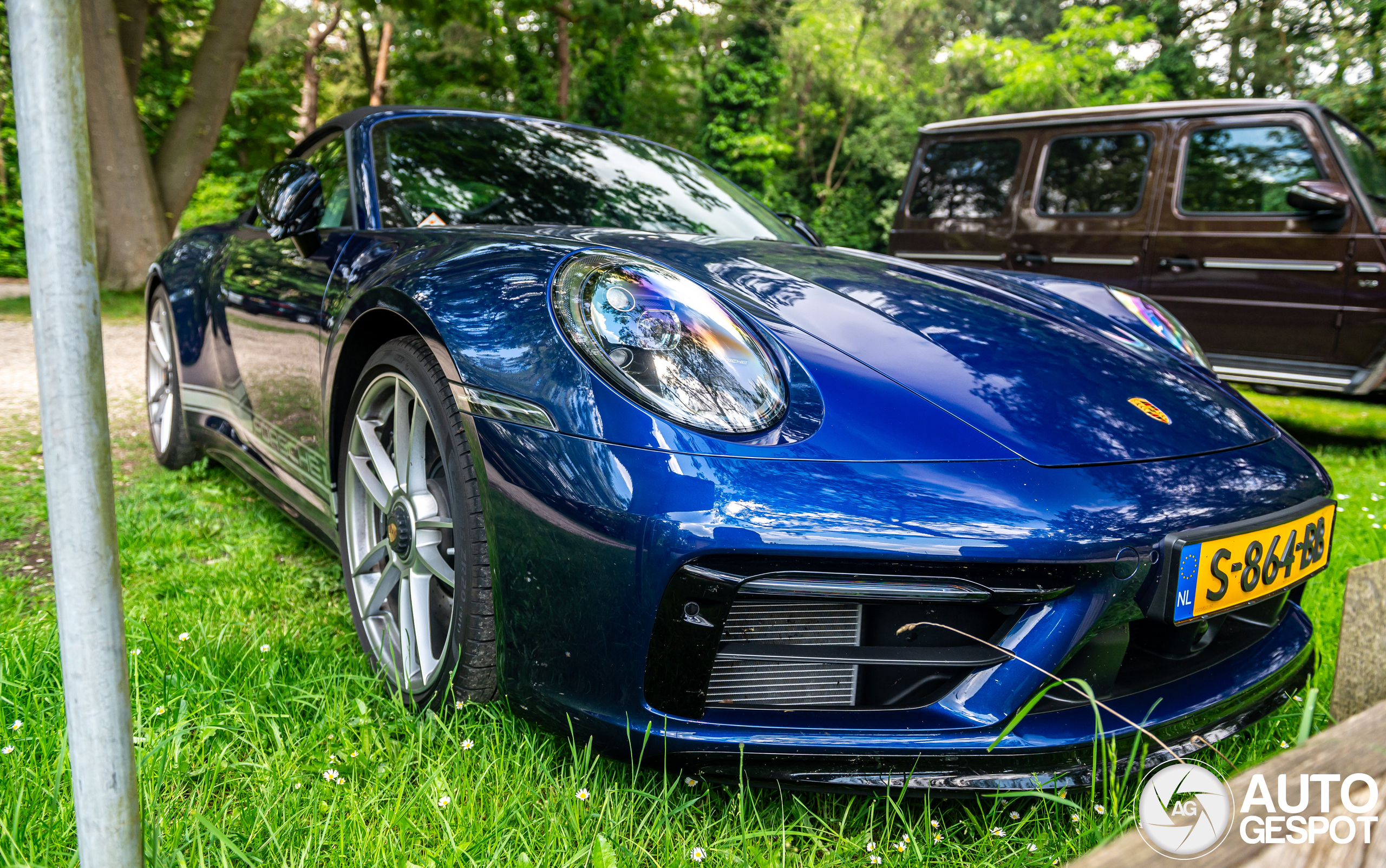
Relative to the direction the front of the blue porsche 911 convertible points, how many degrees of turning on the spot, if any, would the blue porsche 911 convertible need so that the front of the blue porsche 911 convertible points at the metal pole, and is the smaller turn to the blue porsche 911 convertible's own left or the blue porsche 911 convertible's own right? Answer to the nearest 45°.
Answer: approximately 90° to the blue porsche 911 convertible's own right

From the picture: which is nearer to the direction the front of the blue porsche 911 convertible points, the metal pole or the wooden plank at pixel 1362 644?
the wooden plank

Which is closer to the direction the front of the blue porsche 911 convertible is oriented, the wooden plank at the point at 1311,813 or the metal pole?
the wooden plank

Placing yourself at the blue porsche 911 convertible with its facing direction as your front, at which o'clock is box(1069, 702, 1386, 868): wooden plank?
The wooden plank is roughly at 1 o'clock from the blue porsche 911 convertible.

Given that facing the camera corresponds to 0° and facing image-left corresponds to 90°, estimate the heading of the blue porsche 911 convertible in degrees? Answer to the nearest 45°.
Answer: approximately 315°
